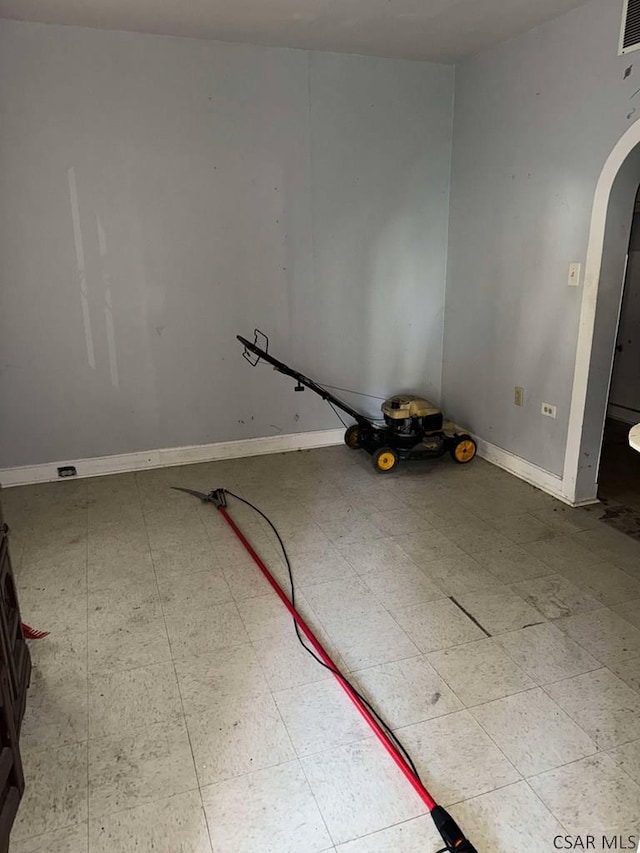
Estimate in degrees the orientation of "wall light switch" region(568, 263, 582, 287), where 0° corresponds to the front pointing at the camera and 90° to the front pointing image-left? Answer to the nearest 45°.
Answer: approximately 45°

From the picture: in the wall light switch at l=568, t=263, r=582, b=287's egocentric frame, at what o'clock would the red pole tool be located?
The red pole tool is roughly at 11 o'clock from the wall light switch.

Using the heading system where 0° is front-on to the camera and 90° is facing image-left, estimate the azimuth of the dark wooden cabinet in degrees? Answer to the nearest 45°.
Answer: approximately 270°
